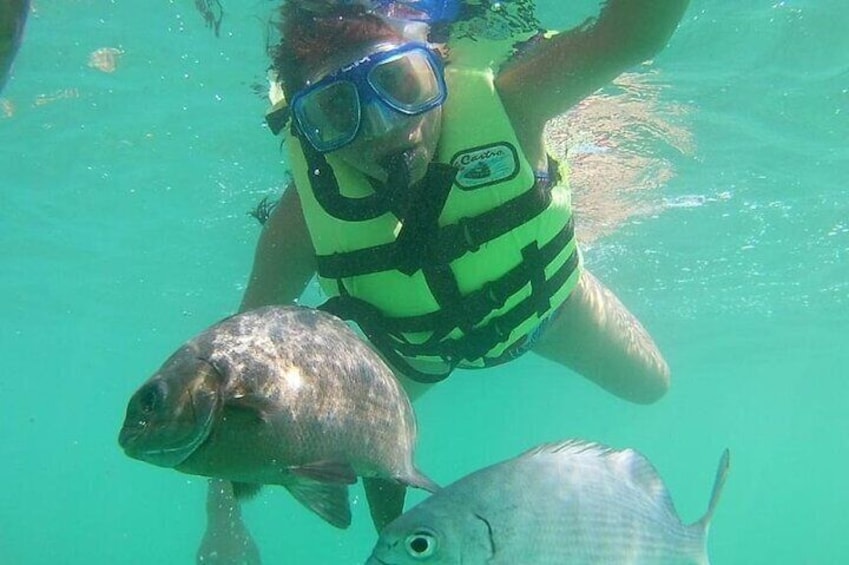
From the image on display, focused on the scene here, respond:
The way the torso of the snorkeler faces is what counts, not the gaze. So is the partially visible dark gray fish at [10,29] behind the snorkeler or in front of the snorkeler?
in front

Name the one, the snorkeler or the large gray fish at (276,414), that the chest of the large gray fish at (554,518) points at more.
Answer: the large gray fish

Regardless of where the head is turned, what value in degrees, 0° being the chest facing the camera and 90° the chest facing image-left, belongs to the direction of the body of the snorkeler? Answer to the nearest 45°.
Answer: approximately 0°

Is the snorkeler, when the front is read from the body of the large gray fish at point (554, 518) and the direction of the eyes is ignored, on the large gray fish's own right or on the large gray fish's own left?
on the large gray fish's own right

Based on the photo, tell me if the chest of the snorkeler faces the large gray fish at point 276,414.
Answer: yes

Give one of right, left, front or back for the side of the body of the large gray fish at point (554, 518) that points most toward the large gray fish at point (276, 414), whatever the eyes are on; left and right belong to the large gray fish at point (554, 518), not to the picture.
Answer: front

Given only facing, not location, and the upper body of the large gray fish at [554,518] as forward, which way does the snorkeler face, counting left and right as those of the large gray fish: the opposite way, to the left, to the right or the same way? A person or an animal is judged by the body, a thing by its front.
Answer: to the left

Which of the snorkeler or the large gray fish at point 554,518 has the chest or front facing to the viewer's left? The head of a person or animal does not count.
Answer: the large gray fish

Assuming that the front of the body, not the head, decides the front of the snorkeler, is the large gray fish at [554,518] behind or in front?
in front

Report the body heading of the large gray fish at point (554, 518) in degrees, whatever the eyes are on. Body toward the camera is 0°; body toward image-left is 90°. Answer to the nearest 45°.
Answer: approximately 90°
